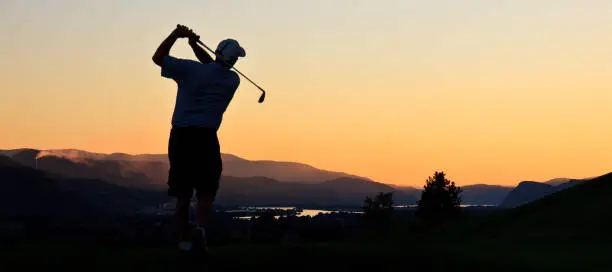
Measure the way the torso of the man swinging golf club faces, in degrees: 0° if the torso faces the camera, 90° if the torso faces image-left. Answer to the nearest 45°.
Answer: approximately 180°
